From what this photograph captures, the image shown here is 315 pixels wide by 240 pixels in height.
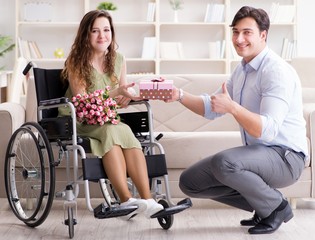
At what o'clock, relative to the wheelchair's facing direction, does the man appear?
The man is roughly at 11 o'clock from the wheelchair.

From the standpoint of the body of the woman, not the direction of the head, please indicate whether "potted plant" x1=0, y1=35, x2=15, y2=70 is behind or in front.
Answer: behind

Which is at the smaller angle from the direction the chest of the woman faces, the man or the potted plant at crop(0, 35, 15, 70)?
the man

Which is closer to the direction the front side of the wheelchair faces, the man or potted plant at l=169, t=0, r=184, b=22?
the man

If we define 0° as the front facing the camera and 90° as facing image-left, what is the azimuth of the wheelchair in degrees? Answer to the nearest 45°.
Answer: approximately 315°

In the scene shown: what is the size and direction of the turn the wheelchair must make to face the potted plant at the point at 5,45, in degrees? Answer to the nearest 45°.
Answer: approximately 135° to its left

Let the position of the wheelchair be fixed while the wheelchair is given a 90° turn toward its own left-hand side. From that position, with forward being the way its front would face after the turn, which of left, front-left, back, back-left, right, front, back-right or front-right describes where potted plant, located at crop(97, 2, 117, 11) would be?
front-left

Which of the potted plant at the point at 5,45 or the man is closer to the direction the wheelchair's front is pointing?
the man

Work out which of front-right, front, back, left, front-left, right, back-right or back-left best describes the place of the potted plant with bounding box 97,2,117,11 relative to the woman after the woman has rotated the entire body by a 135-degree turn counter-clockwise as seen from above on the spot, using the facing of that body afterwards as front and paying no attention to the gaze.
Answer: front
